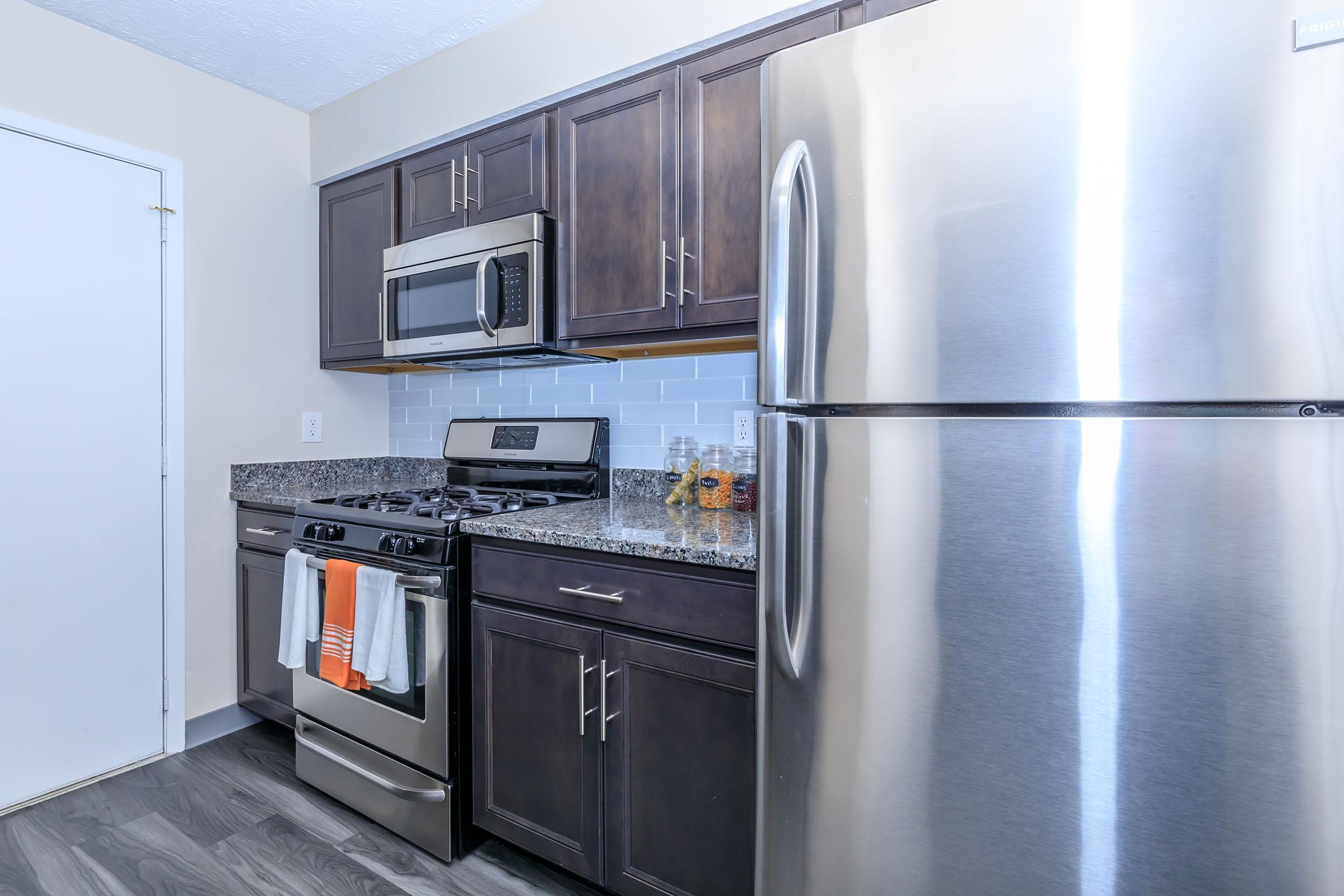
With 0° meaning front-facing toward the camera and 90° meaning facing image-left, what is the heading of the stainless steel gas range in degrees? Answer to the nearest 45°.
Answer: approximately 45°

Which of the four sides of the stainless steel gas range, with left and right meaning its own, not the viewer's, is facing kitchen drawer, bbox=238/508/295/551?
right

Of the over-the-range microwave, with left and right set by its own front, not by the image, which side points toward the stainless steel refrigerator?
left

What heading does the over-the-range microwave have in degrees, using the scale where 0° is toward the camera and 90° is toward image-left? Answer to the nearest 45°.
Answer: approximately 45°

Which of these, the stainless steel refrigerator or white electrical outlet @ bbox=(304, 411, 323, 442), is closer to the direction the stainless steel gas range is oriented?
the stainless steel refrigerator

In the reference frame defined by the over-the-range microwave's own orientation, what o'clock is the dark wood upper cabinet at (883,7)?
The dark wood upper cabinet is roughly at 9 o'clock from the over-the-range microwave.

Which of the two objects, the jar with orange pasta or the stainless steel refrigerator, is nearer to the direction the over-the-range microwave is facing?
the stainless steel refrigerator

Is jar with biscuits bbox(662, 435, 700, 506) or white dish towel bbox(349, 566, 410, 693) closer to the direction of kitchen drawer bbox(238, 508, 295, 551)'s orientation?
the white dish towel

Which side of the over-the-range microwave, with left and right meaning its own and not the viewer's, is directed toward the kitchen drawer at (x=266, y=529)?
right

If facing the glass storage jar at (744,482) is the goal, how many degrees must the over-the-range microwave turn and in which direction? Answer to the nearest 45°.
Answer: approximately 90° to its left
